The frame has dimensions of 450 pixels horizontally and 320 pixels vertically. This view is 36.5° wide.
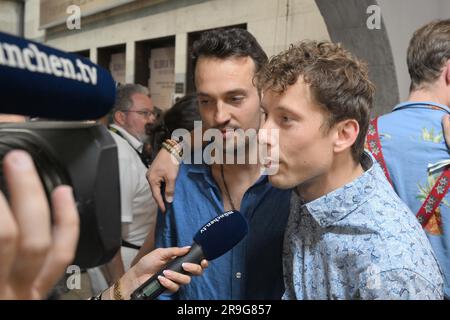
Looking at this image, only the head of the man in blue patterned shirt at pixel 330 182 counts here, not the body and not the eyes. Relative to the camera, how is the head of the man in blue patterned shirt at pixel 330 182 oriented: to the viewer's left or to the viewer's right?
to the viewer's left

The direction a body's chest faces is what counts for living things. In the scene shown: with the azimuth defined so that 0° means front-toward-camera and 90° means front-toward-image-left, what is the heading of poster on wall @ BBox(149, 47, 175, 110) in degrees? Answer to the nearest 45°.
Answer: approximately 45°
